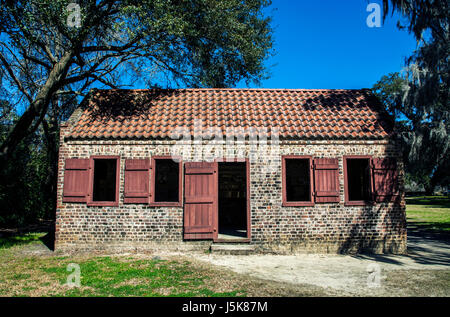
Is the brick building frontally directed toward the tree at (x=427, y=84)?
no

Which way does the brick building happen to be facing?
toward the camera

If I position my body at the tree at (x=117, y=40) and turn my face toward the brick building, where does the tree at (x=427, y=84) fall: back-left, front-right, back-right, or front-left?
front-left
